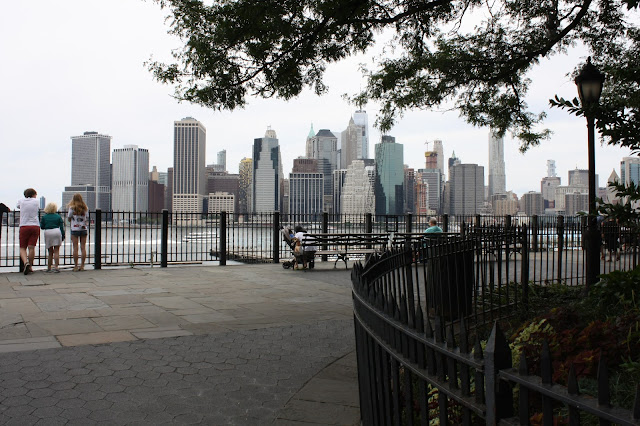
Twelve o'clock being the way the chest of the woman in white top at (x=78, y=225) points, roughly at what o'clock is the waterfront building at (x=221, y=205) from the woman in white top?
The waterfront building is roughly at 1 o'clock from the woman in white top.

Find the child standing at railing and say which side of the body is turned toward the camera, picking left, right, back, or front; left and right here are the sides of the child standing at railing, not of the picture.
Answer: back

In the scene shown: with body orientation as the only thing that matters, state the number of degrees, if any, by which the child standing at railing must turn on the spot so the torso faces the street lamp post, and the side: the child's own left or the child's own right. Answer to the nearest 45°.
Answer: approximately 135° to the child's own right

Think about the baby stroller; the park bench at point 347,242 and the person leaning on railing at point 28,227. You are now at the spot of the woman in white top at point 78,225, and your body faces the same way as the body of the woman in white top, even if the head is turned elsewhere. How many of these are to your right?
2

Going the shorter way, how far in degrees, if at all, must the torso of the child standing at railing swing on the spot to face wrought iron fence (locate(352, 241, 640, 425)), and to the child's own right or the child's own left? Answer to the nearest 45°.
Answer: approximately 180°

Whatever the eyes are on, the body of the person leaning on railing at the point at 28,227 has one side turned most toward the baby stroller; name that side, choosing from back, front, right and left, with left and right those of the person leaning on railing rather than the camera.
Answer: right

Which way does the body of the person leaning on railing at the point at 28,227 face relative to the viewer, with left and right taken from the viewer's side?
facing away from the viewer

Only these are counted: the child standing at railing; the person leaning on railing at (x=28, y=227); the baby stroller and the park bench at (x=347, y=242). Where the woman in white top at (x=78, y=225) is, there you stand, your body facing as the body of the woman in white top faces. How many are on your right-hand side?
2

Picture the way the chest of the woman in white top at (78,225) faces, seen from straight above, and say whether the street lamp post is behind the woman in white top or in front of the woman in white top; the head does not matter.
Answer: behind

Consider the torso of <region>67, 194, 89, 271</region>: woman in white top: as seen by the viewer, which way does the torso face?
away from the camera
